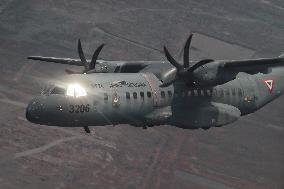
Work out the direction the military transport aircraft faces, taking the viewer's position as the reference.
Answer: facing the viewer and to the left of the viewer
